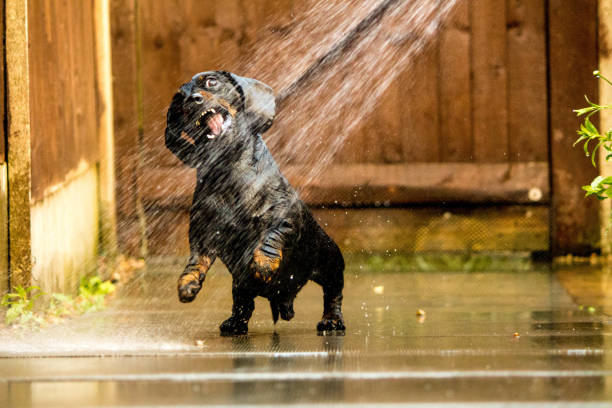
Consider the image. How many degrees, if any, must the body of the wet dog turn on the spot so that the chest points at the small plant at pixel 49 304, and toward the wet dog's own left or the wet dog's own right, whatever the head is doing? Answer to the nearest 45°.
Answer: approximately 90° to the wet dog's own right

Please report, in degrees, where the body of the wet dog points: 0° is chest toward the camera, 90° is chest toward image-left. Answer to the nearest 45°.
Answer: approximately 45°

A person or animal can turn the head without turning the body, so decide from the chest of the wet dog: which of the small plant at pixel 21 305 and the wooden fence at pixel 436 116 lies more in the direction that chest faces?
the small plant

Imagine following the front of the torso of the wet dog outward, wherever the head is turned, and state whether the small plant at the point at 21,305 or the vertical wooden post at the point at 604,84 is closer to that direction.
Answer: the small plant

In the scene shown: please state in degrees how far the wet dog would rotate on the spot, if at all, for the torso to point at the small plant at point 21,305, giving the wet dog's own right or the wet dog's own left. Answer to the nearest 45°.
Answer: approximately 90° to the wet dog's own right

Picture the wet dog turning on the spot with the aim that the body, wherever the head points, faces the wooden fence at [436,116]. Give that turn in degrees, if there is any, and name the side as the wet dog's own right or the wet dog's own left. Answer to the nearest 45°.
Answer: approximately 180°

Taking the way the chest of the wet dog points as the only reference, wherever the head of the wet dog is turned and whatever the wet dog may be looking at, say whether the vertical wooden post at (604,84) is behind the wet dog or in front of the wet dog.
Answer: behind
